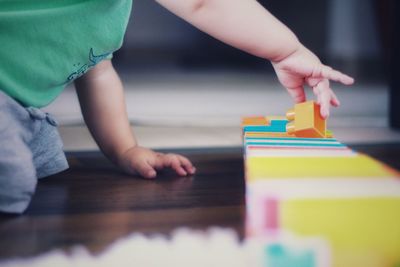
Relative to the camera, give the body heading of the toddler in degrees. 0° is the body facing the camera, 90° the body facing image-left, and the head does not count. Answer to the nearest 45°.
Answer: approximately 270°
